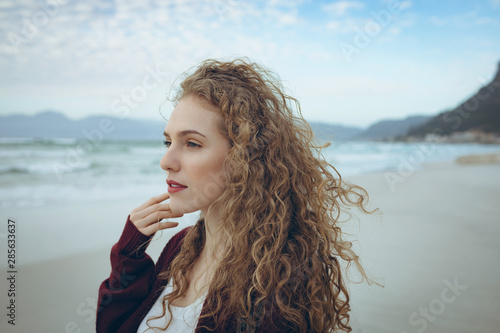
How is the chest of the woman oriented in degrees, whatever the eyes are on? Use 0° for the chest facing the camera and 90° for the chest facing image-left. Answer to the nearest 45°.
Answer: approximately 45°
